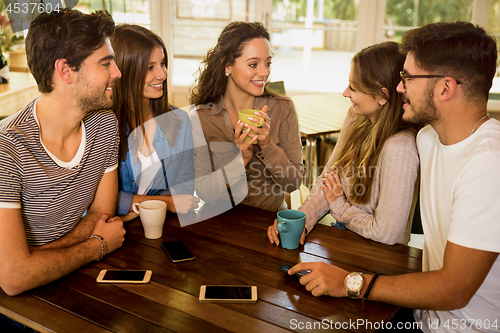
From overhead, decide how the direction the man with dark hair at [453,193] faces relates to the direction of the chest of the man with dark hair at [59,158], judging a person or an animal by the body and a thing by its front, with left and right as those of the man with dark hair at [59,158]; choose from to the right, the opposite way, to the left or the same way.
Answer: the opposite way

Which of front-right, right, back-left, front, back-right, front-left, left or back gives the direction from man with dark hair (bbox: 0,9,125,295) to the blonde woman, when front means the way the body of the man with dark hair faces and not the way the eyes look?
front-left

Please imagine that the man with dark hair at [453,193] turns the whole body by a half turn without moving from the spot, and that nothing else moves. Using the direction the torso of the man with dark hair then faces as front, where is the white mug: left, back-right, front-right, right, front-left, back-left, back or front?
back

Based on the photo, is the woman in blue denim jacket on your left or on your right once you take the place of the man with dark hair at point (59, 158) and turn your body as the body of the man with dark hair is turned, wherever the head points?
on your left

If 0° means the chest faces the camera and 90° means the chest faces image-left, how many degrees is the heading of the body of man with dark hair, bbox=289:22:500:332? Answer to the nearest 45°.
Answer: approximately 90°

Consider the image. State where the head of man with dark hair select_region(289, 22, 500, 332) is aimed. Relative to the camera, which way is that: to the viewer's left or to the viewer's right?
to the viewer's left

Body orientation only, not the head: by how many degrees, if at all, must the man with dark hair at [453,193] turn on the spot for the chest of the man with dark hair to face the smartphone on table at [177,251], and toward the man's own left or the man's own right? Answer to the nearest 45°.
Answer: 0° — they already face it

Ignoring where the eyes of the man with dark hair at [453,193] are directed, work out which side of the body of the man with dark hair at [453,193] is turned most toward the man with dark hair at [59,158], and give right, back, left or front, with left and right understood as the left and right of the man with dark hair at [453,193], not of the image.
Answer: front

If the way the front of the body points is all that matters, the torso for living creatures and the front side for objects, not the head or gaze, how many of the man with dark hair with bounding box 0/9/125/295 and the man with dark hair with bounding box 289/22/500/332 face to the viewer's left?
1

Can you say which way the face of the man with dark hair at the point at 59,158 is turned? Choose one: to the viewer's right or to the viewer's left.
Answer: to the viewer's right

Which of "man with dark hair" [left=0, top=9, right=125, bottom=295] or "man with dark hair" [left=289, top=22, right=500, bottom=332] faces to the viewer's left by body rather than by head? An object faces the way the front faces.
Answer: "man with dark hair" [left=289, top=22, right=500, bottom=332]
